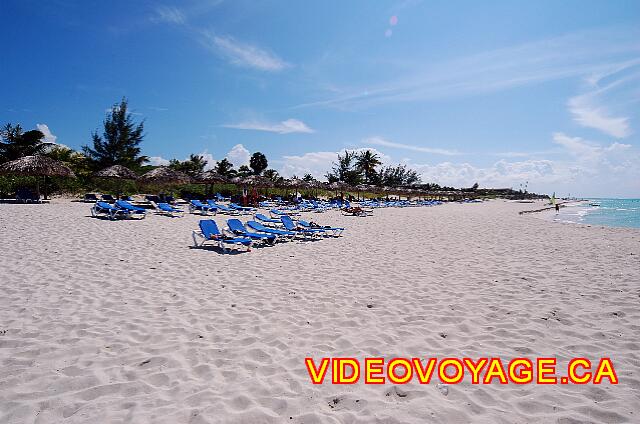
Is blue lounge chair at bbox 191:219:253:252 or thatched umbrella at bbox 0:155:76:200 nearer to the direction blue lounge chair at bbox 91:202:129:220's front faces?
the blue lounge chair

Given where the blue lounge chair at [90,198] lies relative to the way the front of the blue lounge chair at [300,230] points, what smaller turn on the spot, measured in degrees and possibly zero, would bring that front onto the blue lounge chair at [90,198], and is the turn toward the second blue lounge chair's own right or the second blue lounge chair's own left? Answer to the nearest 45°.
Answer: approximately 180°

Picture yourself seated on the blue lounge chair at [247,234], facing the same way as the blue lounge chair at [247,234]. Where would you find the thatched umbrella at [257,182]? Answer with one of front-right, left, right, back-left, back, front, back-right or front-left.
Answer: back-left

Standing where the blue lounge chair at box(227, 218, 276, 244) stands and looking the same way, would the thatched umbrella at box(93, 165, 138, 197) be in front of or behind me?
behind

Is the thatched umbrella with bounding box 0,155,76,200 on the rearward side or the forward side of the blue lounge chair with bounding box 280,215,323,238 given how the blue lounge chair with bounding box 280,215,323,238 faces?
on the rearward side

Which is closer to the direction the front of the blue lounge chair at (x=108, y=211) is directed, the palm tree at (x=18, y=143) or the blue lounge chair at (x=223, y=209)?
the blue lounge chair

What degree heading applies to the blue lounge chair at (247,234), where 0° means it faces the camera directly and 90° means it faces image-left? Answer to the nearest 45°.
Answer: approximately 315°

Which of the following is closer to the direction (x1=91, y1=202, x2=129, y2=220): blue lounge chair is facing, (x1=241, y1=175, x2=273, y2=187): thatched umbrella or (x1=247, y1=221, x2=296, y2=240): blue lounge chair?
the blue lounge chair

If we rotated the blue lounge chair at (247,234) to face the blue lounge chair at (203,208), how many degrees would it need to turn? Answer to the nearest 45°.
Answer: approximately 135° to its left

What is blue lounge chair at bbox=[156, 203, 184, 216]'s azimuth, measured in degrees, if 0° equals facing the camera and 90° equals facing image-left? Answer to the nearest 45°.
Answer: approximately 315°

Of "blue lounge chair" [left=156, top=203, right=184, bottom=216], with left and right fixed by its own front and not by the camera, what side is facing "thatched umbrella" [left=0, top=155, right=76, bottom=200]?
back

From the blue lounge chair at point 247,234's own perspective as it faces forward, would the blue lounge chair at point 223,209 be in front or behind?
behind

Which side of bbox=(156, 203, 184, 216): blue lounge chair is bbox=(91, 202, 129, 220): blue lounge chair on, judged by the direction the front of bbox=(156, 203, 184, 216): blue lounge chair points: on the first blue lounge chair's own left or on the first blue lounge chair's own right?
on the first blue lounge chair's own right

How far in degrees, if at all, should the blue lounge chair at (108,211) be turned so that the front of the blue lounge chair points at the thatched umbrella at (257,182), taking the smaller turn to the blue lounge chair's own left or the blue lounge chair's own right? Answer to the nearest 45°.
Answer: approximately 90° to the blue lounge chair's own left

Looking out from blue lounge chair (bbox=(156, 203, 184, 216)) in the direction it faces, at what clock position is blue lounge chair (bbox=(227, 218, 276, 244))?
blue lounge chair (bbox=(227, 218, 276, 244)) is roughly at 1 o'clock from blue lounge chair (bbox=(156, 203, 184, 216)).
